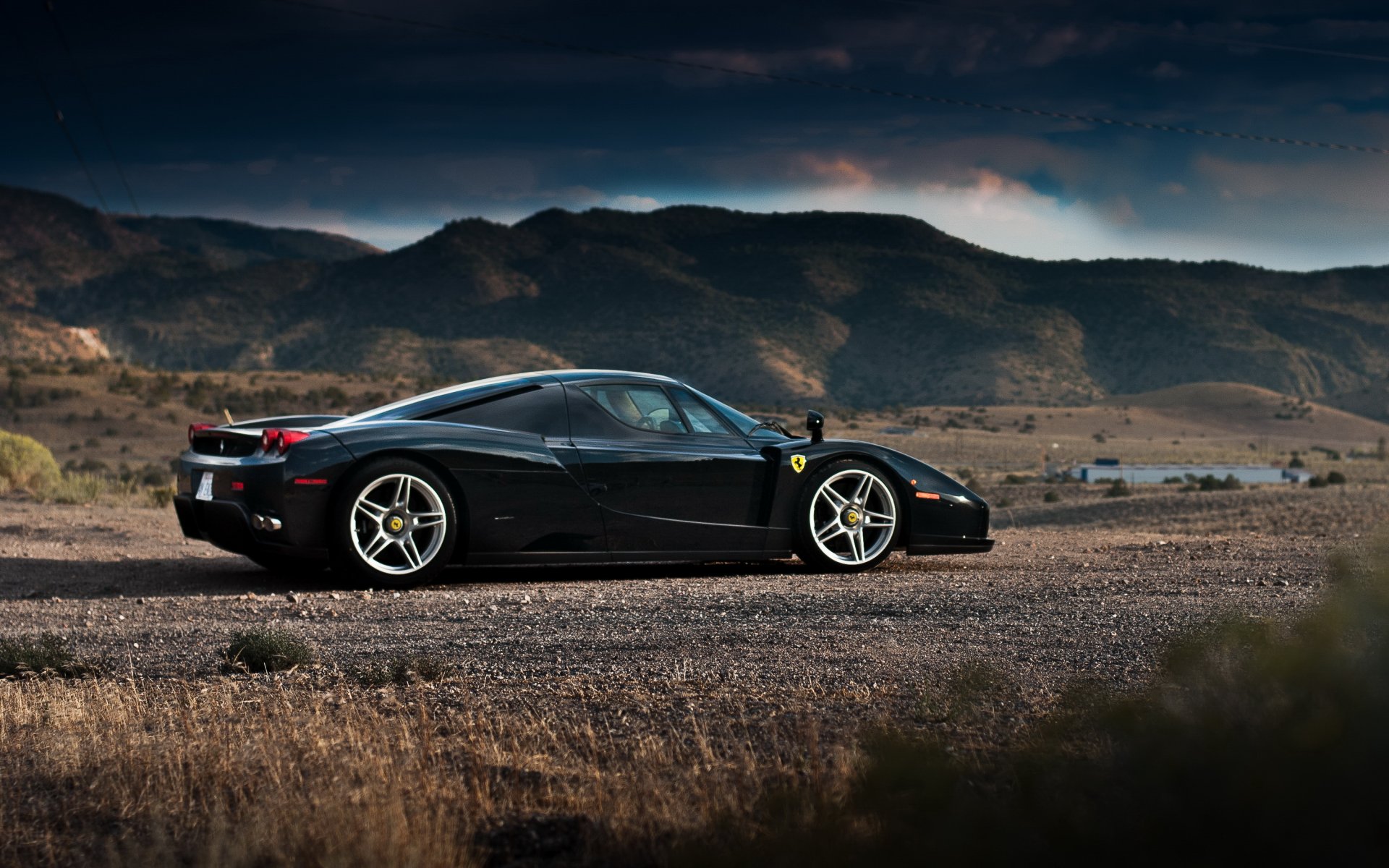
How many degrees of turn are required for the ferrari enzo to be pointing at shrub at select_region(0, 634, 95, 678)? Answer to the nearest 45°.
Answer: approximately 135° to its right

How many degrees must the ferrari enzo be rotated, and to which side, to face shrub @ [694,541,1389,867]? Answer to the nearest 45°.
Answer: approximately 90° to its right

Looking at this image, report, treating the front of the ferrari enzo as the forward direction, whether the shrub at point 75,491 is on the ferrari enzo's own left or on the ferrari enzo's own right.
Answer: on the ferrari enzo's own left

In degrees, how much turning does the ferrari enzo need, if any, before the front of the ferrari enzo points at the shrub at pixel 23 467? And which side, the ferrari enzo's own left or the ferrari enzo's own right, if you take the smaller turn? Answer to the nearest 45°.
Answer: approximately 135° to the ferrari enzo's own left

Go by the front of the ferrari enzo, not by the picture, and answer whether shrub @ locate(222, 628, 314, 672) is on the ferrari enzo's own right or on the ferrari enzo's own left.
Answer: on the ferrari enzo's own right

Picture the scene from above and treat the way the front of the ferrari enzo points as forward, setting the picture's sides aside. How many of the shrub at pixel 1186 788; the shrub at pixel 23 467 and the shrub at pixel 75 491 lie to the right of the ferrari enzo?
1

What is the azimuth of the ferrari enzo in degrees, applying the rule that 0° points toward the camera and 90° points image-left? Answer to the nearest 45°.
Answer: approximately 270°
